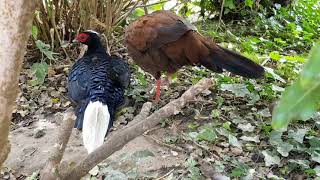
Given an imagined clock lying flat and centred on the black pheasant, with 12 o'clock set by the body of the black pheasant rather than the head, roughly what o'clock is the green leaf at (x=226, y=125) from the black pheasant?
The green leaf is roughly at 4 o'clock from the black pheasant.

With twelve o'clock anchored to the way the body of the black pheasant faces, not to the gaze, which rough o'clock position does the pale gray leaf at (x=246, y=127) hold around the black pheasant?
The pale gray leaf is roughly at 4 o'clock from the black pheasant.

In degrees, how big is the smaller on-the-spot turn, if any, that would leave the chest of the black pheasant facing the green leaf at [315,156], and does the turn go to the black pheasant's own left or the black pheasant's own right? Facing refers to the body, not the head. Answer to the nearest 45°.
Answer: approximately 135° to the black pheasant's own right

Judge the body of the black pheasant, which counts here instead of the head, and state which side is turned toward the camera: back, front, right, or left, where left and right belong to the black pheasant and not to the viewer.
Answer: back

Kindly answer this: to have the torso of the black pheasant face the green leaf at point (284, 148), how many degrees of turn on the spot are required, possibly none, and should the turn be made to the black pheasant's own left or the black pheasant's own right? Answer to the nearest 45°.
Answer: approximately 135° to the black pheasant's own right

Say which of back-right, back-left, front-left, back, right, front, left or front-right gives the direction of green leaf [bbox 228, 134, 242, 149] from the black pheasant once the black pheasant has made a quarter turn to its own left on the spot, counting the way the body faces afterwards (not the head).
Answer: back-left

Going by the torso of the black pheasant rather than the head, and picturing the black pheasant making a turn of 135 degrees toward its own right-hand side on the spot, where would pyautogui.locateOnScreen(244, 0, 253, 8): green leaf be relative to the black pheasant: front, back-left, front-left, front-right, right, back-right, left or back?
left

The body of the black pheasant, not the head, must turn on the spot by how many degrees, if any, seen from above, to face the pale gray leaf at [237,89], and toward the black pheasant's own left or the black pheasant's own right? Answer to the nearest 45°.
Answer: approximately 90° to the black pheasant's own right

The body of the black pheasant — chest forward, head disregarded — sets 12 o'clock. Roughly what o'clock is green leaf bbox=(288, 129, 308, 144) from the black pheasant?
The green leaf is roughly at 4 o'clock from the black pheasant.

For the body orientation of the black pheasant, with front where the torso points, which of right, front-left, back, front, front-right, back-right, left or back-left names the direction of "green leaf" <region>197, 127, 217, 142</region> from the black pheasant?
back-right
